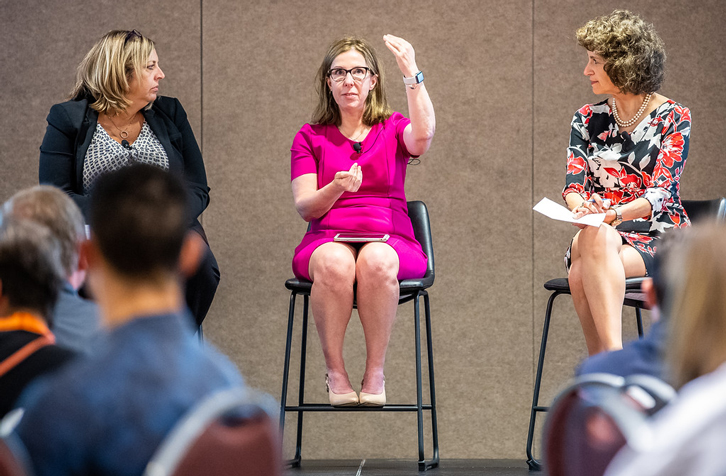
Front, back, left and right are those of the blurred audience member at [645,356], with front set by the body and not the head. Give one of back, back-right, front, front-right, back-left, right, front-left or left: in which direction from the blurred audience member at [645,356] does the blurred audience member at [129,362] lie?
back-left

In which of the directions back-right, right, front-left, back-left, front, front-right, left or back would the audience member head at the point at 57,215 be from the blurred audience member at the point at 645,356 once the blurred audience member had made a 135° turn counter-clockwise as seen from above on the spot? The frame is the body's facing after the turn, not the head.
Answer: front-right

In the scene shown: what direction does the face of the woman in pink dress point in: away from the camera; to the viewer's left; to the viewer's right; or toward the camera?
toward the camera

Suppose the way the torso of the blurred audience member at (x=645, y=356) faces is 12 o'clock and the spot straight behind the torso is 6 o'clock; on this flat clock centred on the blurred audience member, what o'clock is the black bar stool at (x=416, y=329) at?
The black bar stool is roughly at 11 o'clock from the blurred audience member.

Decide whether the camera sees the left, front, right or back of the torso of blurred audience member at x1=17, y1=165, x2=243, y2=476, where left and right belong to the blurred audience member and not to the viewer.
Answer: back

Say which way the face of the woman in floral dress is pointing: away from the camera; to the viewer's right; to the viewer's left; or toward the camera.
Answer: to the viewer's left

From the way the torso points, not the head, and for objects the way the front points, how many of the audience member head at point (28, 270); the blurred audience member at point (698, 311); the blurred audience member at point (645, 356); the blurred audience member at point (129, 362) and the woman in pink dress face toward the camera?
1

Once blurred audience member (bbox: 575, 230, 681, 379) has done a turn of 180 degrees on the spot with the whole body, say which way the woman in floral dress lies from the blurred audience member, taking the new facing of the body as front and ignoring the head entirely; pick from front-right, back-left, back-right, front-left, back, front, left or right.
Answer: back

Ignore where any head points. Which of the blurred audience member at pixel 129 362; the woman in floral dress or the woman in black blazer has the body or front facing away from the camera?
the blurred audience member

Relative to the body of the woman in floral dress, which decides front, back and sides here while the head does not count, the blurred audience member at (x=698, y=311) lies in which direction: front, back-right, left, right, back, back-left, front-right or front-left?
front-left

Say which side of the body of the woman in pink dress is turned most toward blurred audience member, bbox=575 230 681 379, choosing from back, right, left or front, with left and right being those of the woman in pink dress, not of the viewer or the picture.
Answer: front

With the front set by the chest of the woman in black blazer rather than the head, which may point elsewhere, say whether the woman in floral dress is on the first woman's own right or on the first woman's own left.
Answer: on the first woman's own left

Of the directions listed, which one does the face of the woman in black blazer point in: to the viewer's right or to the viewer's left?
to the viewer's right

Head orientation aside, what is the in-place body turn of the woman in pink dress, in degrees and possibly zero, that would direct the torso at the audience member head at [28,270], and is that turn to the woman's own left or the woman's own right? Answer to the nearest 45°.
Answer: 0° — they already face them

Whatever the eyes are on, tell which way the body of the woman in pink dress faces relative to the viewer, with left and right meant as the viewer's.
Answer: facing the viewer

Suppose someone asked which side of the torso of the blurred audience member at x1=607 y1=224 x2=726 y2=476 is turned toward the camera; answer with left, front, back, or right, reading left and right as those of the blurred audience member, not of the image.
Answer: back

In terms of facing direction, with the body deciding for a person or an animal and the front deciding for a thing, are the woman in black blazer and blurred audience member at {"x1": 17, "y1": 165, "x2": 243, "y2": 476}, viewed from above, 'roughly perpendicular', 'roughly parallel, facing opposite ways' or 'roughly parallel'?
roughly parallel, facing opposite ways

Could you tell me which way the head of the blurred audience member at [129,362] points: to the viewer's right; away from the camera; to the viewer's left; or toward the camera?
away from the camera

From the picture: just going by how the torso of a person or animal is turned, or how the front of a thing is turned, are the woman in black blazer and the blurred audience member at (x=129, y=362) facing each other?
yes

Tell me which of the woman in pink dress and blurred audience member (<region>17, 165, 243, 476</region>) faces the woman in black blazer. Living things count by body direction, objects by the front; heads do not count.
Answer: the blurred audience member

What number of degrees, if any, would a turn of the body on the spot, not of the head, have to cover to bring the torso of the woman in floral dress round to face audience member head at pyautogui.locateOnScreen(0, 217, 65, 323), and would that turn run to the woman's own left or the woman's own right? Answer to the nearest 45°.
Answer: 0° — they already face them

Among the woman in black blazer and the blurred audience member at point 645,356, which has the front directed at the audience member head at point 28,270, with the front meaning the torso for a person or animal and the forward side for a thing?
the woman in black blazer

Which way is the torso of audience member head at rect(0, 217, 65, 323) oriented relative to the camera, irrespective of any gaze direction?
away from the camera

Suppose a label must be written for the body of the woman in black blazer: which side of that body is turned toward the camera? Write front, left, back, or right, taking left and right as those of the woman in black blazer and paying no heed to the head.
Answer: front

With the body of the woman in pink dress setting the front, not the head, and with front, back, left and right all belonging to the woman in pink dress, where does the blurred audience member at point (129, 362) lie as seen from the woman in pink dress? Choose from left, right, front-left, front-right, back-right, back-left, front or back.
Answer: front
